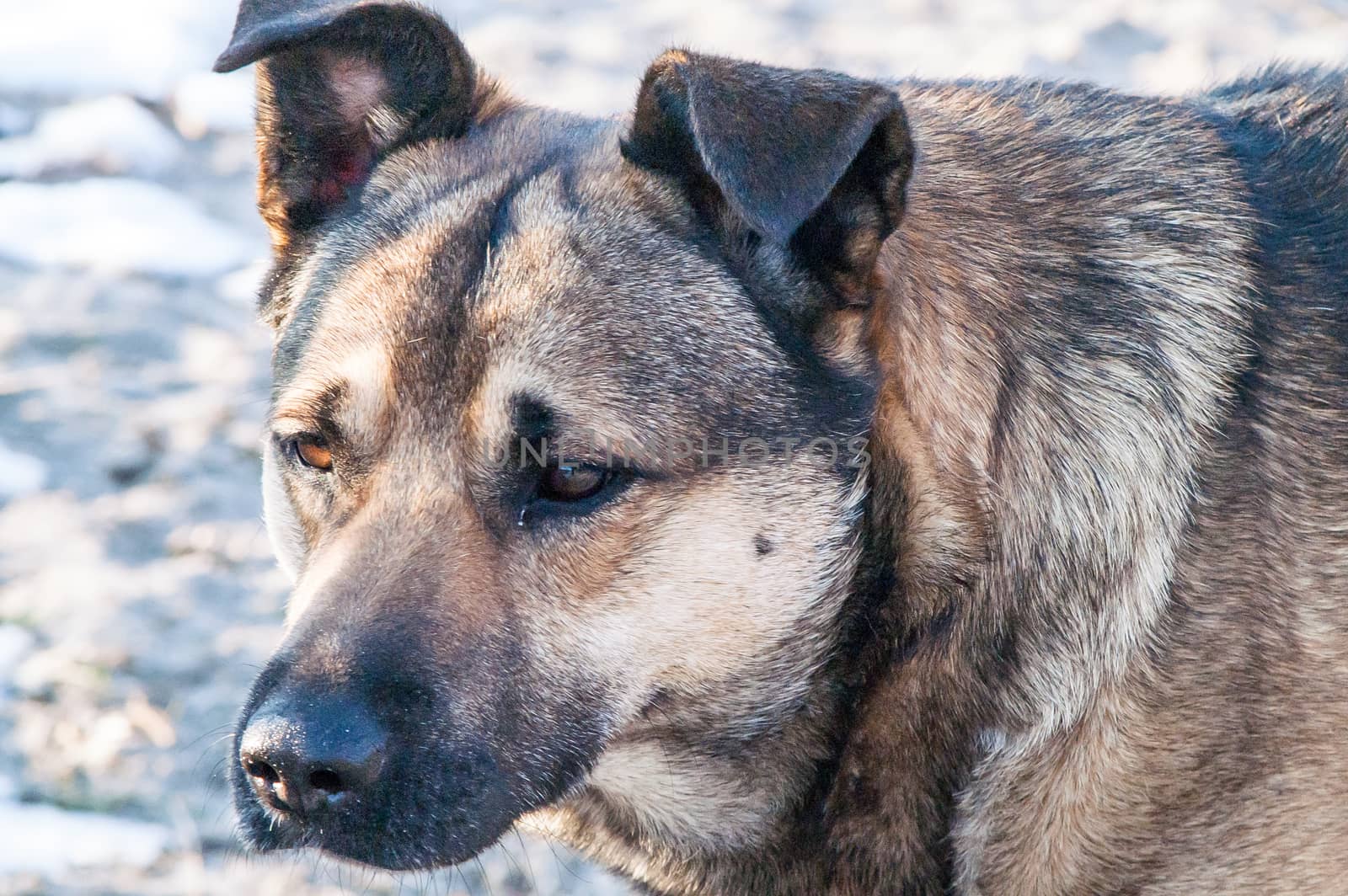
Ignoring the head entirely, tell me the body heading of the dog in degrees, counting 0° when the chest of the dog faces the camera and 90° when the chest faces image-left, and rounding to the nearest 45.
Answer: approximately 45°
